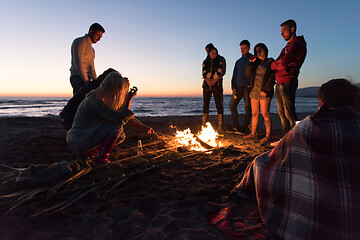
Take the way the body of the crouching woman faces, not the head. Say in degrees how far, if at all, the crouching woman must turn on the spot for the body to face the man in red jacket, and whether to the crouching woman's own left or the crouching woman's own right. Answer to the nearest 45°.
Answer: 0° — they already face them

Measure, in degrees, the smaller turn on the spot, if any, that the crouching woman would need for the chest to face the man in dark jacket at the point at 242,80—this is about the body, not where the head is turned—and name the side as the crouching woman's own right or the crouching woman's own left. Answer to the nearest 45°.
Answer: approximately 45° to the crouching woman's own left

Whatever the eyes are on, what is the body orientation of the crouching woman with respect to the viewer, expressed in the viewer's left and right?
facing to the right of the viewer

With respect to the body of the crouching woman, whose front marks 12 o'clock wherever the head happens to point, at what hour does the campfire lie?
The campfire is roughly at 11 o'clock from the crouching woman.
